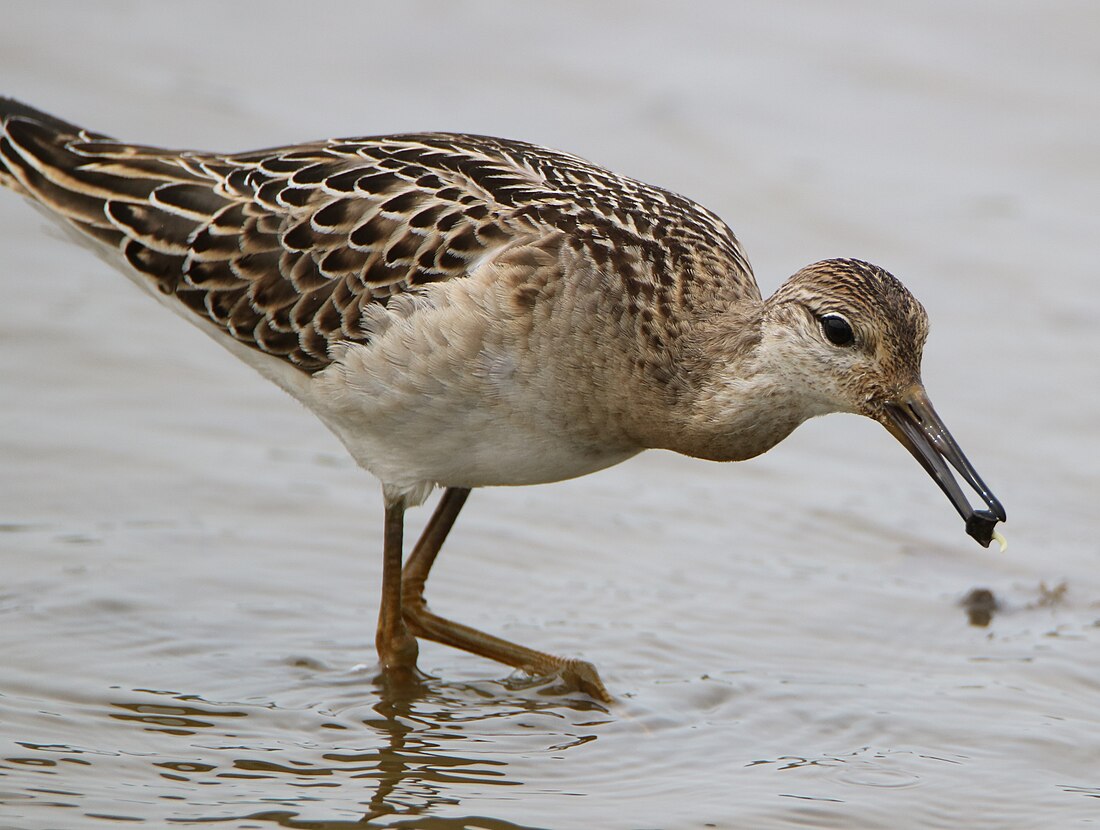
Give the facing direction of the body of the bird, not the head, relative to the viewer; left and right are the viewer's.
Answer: facing to the right of the viewer
